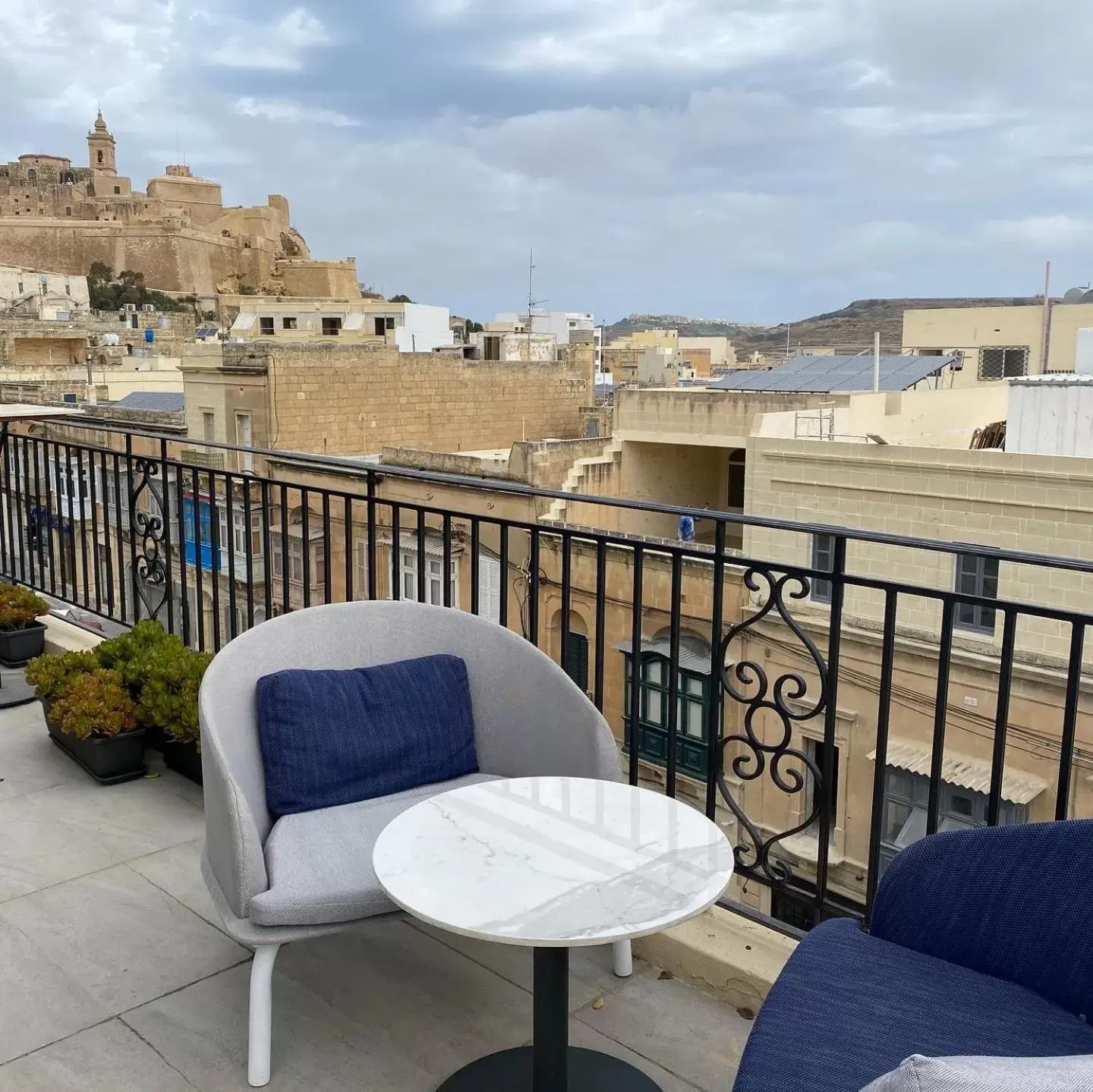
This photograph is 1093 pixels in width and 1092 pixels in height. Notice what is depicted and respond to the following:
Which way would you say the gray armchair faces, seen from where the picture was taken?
facing the viewer and to the right of the viewer

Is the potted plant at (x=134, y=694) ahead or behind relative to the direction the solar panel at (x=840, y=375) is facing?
ahead

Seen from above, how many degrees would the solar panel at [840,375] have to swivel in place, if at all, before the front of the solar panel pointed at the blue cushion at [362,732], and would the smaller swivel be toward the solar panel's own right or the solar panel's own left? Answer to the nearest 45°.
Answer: approximately 45° to the solar panel's own left

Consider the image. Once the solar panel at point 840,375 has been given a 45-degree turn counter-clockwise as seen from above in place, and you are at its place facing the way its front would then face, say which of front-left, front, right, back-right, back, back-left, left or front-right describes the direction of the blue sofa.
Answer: front

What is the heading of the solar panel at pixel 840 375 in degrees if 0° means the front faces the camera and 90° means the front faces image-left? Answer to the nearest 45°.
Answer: approximately 45°

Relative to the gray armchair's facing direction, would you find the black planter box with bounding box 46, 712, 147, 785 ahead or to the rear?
to the rear

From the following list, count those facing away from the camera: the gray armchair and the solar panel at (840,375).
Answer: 0

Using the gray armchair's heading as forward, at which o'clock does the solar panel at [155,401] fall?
The solar panel is roughly at 7 o'clock from the gray armchair.
